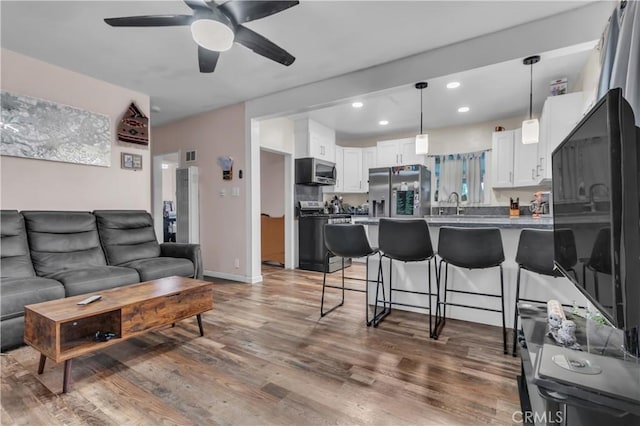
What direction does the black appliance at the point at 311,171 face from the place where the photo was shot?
facing the viewer and to the right of the viewer

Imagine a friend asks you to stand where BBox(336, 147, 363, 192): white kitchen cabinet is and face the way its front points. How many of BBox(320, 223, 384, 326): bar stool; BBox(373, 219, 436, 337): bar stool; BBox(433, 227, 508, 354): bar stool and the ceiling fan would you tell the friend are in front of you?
4

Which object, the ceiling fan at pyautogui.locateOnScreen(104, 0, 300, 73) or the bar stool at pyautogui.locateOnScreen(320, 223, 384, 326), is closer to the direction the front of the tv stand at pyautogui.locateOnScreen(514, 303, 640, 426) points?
the ceiling fan

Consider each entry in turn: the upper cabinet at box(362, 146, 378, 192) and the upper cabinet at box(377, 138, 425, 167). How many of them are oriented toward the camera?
2

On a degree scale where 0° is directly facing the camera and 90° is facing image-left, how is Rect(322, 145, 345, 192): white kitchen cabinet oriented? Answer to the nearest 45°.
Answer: approximately 315°

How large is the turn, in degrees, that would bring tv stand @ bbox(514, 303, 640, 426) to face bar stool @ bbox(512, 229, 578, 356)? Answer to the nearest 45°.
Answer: approximately 135° to its right

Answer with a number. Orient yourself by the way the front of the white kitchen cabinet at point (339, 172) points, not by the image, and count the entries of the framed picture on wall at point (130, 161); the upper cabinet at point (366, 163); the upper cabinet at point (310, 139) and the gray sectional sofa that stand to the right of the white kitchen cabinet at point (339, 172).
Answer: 3

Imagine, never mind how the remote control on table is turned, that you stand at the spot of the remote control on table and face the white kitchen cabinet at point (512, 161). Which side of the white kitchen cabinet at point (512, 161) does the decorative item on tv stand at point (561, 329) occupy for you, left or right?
right

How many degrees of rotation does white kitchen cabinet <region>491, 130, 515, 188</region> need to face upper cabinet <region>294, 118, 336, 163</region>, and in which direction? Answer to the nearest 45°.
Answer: approximately 90° to its right
